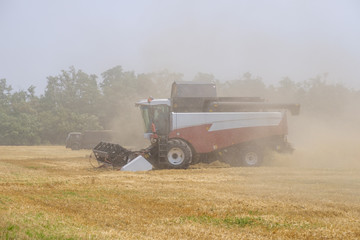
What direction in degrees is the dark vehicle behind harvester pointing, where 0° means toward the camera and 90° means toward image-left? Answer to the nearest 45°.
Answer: approximately 90°

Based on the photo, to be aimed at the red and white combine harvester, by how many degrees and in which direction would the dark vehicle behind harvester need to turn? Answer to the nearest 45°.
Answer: approximately 90° to its left
